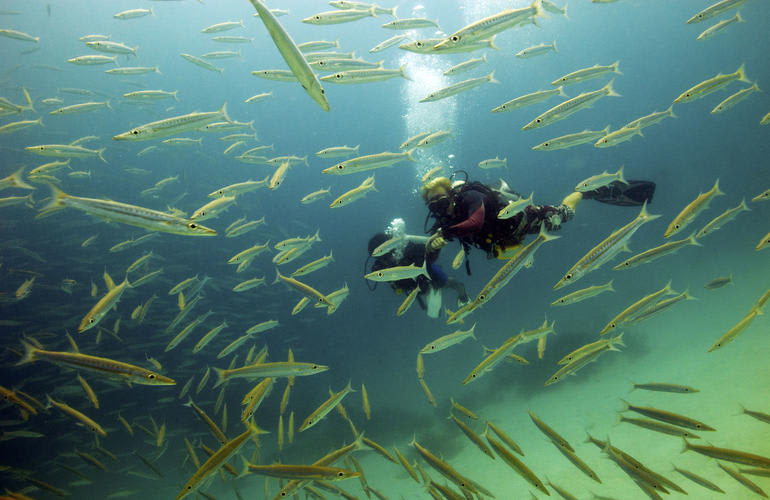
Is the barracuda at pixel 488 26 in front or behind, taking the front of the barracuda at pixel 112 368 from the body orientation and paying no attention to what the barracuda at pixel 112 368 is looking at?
in front

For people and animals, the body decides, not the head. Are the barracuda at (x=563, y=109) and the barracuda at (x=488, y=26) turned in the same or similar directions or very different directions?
same or similar directions

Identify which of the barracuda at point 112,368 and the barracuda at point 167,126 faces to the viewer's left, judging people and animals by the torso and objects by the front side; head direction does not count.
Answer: the barracuda at point 167,126

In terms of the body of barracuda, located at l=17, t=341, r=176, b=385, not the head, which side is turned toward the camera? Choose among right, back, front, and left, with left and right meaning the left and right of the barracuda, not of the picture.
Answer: right

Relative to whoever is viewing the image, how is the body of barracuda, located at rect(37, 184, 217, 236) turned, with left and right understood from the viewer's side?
facing to the right of the viewer

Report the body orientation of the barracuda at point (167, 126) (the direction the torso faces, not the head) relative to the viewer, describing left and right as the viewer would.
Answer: facing to the left of the viewer

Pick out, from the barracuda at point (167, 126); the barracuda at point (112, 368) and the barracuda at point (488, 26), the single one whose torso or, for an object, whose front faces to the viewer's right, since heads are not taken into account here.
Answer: the barracuda at point (112, 368)

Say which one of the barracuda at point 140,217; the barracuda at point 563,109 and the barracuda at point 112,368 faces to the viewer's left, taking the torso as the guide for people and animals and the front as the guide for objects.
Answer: the barracuda at point 563,109

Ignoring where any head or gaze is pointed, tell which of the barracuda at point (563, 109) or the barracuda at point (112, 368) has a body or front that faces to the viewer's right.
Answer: the barracuda at point (112, 368)

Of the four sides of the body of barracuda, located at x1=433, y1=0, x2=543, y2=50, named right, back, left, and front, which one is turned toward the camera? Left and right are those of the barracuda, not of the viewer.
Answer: left

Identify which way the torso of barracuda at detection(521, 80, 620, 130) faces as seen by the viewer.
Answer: to the viewer's left
